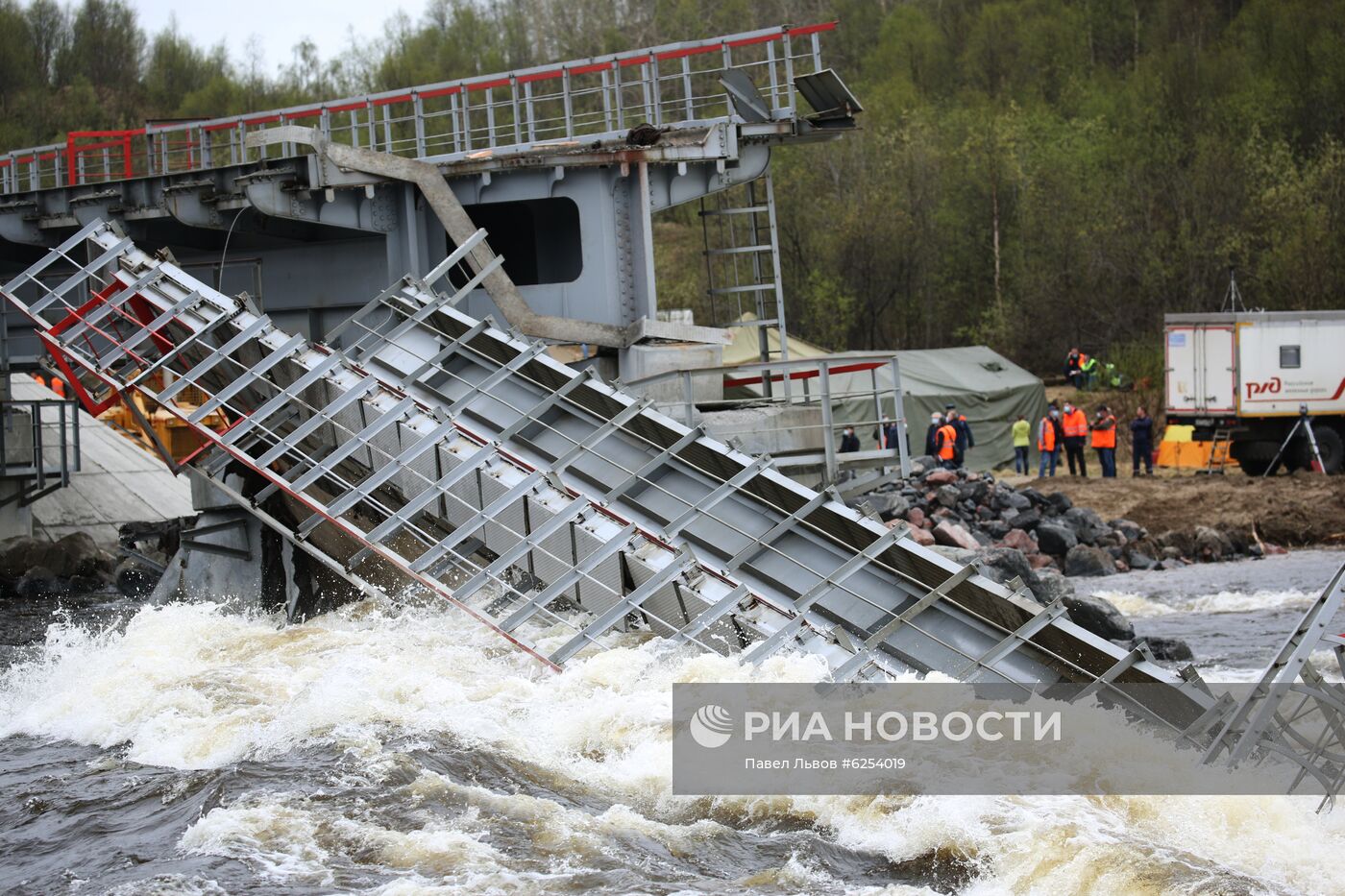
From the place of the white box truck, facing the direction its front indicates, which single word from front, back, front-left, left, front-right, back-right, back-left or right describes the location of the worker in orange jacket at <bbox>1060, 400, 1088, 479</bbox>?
back-left

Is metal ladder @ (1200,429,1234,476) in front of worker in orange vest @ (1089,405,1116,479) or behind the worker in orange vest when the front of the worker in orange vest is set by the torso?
behind

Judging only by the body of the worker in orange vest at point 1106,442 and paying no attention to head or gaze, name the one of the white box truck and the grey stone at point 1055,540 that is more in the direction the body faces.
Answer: the grey stone

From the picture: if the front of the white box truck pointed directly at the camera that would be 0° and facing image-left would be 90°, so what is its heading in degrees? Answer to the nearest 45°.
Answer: approximately 225°
